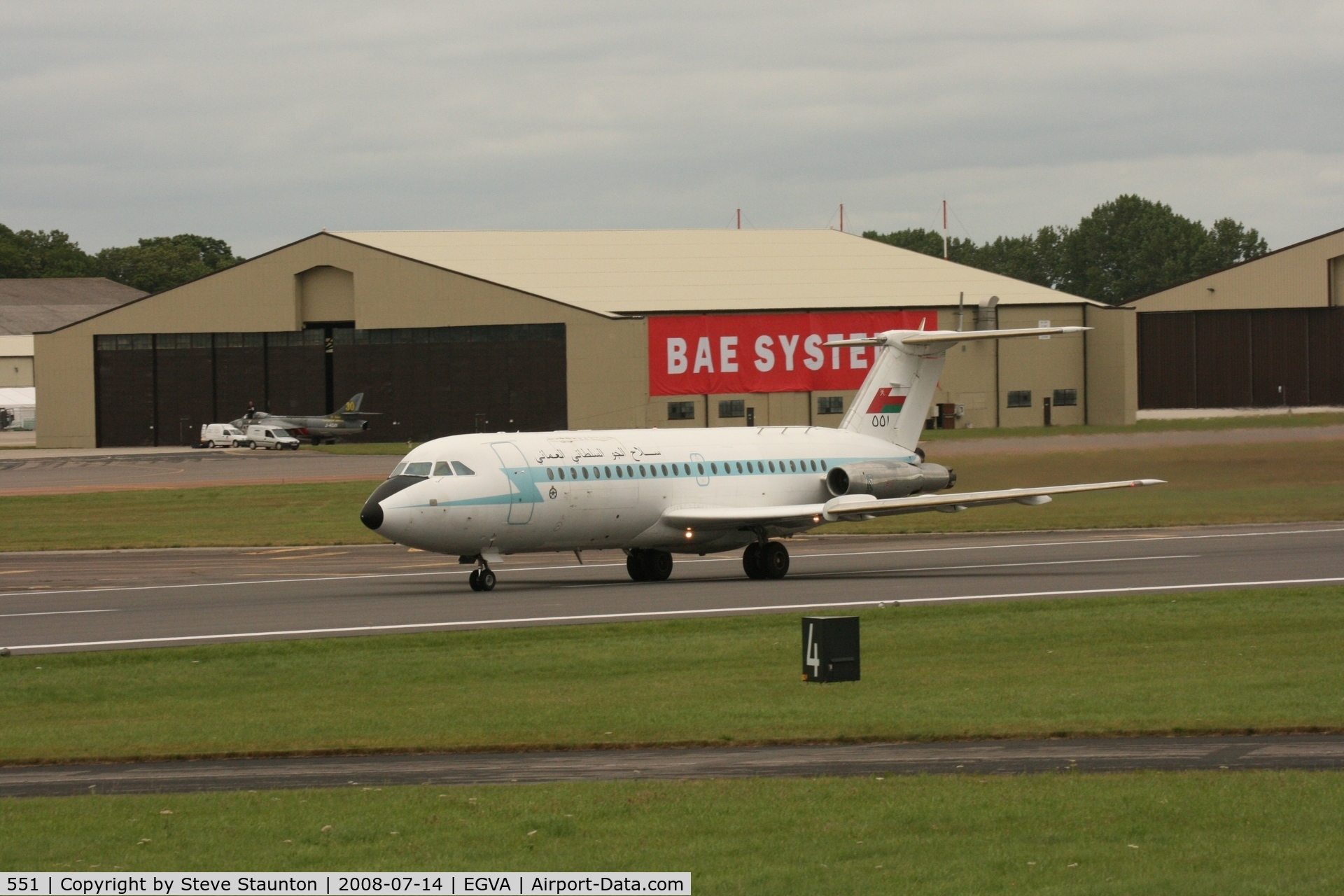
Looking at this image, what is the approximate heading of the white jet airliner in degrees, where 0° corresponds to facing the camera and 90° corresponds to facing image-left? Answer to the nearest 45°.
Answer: approximately 45°
